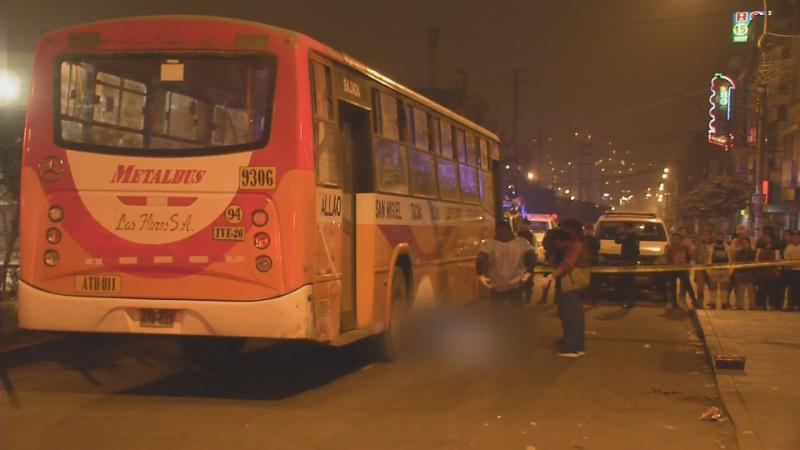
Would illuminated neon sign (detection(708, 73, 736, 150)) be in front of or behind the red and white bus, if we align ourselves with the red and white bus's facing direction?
in front

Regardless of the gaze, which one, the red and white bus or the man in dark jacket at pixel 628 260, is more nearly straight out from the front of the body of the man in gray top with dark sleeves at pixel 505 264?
the man in dark jacket

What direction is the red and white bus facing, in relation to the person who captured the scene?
facing away from the viewer and to the right of the viewer

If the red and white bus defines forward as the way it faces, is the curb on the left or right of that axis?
on its right

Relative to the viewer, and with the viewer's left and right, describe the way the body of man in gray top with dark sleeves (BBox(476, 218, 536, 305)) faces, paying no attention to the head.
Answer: facing away from the viewer

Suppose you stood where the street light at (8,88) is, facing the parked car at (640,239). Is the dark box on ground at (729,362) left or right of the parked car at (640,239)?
right

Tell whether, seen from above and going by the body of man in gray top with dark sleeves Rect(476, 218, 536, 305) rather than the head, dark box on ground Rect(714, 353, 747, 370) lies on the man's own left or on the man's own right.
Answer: on the man's own right
